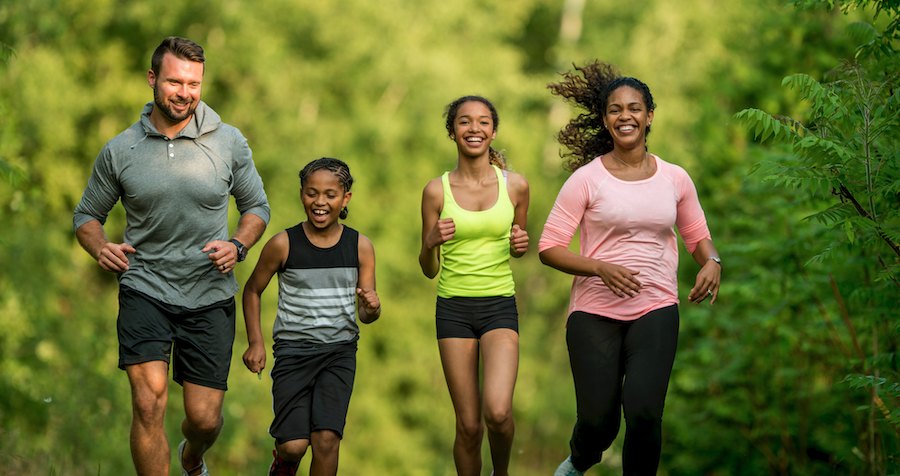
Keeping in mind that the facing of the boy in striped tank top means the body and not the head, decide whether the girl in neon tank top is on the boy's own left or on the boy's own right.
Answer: on the boy's own left

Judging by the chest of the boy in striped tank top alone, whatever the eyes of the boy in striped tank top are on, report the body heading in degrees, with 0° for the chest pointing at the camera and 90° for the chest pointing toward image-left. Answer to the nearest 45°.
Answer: approximately 0°

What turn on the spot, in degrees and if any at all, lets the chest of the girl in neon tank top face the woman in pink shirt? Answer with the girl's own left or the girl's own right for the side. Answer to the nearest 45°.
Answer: approximately 90° to the girl's own left

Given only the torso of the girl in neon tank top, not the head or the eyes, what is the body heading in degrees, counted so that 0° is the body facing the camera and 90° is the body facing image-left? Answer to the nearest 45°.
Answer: approximately 0°

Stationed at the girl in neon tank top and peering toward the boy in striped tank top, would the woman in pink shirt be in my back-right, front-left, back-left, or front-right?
back-left

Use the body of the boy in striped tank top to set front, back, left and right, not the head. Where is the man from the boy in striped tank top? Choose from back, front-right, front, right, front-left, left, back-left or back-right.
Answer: right

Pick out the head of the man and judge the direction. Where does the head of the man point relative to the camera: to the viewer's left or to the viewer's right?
to the viewer's right

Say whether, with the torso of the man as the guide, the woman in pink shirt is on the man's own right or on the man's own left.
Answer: on the man's own left

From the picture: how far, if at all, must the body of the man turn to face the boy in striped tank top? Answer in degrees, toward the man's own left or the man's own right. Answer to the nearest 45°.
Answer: approximately 90° to the man's own left

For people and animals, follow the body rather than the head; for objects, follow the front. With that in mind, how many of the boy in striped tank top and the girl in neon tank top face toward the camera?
2

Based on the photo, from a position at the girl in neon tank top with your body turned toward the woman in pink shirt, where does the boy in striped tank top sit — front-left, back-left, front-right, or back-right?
back-right
